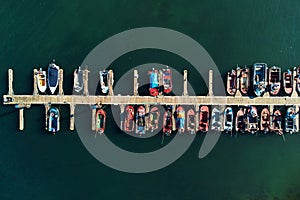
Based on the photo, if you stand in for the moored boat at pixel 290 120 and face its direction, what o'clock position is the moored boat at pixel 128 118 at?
the moored boat at pixel 128 118 is roughly at 8 o'clock from the moored boat at pixel 290 120.

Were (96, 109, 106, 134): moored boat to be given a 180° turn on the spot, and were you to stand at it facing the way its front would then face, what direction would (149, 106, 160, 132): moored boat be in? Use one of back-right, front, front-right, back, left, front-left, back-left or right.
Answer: left

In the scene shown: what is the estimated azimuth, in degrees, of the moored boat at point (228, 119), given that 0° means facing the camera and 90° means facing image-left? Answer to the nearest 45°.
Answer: approximately 180°

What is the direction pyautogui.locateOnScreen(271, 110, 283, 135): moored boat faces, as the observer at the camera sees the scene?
facing away from the viewer

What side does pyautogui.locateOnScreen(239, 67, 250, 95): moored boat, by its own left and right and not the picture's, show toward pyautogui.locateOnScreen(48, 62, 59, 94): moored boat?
right

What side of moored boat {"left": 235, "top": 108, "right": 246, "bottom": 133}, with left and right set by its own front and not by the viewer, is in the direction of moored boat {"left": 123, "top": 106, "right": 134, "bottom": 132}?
left
